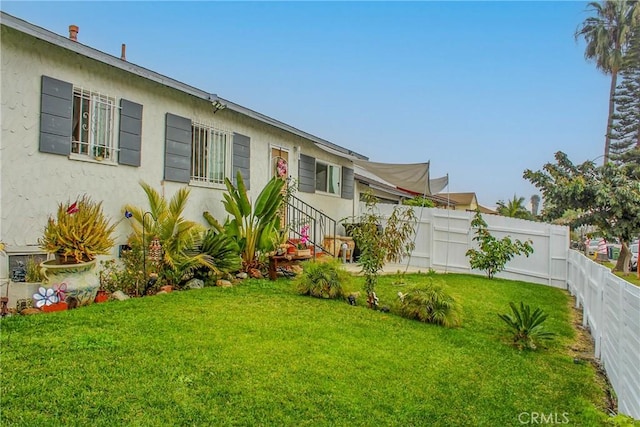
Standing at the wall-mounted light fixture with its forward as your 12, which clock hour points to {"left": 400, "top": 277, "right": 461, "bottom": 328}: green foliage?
The green foliage is roughly at 12 o'clock from the wall-mounted light fixture.

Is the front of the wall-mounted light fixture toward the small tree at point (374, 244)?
yes

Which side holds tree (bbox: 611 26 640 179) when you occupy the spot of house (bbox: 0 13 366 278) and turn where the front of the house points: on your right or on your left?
on your left

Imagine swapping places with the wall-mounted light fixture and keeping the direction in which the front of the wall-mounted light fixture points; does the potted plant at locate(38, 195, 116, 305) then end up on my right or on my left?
on my right

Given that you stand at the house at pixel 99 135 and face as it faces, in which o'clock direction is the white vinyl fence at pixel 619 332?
The white vinyl fence is roughly at 12 o'clock from the house.

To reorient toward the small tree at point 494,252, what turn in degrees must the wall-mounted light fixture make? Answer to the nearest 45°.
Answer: approximately 45° to its left

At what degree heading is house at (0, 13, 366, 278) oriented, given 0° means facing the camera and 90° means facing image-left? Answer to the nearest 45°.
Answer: approximately 315°

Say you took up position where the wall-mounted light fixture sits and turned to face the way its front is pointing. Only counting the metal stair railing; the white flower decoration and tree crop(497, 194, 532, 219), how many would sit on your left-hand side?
2

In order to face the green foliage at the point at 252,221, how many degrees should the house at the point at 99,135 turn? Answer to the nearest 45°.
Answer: approximately 90° to its left
